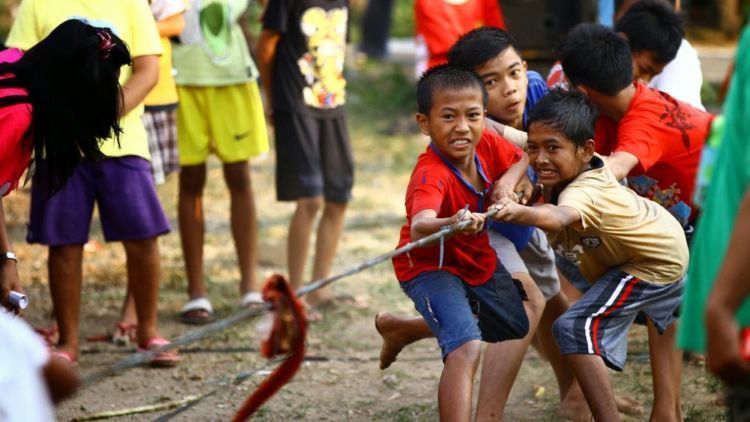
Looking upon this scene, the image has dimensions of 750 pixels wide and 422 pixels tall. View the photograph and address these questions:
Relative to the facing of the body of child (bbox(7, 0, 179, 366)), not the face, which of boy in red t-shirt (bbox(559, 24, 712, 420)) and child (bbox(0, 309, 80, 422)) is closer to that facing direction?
the child

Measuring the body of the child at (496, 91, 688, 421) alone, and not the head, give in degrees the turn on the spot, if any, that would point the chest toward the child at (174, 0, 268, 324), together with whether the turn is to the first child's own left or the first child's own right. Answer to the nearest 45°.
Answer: approximately 90° to the first child's own right

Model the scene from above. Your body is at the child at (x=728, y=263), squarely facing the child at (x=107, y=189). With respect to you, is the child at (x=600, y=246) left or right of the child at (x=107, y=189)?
right

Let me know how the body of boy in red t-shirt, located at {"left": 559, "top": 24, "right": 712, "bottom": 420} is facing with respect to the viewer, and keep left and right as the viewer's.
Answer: facing away from the viewer and to the left of the viewer

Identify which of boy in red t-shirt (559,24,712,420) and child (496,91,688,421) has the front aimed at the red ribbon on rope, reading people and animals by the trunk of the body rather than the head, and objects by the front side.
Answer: the child

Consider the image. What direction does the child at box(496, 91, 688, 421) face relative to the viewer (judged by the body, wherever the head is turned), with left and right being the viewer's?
facing the viewer and to the left of the viewer

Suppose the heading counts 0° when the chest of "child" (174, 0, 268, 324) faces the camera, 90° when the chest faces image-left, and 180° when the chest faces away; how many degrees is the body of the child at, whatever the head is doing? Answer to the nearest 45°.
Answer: approximately 0°

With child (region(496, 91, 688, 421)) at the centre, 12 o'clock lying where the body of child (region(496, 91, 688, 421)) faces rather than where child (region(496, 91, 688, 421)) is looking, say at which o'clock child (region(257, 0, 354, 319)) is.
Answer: child (region(257, 0, 354, 319)) is roughly at 3 o'clock from child (region(496, 91, 688, 421)).

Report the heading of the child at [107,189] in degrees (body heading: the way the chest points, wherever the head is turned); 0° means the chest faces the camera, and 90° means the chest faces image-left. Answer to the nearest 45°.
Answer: approximately 0°
